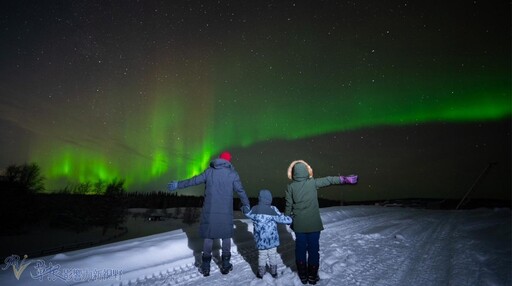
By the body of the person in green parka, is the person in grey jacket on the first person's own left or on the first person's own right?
on the first person's own left

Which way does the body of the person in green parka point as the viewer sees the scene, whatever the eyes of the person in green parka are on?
away from the camera

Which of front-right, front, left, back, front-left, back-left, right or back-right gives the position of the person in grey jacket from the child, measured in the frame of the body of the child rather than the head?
left

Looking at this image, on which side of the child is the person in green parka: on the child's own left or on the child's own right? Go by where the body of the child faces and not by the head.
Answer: on the child's own right

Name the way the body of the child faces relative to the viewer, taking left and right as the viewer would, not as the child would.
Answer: facing away from the viewer

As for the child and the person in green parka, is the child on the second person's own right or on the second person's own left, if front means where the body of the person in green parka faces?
on the second person's own left

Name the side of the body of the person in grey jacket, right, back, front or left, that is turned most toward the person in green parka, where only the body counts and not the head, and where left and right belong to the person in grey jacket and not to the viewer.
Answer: right

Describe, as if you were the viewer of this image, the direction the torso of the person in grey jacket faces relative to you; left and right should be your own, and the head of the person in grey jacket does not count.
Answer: facing away from the viewer

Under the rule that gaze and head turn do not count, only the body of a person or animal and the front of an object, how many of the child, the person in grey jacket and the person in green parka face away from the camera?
3

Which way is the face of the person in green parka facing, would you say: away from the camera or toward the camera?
away from the camera
